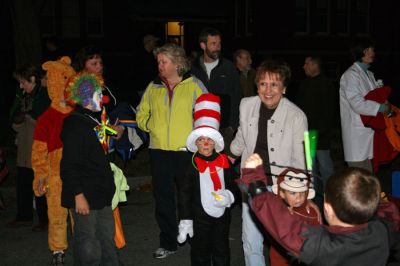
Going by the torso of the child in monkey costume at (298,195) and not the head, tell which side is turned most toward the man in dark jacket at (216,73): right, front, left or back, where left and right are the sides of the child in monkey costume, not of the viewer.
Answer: back

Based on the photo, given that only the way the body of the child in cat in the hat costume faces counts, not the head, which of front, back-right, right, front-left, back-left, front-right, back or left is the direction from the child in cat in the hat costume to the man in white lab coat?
back-left

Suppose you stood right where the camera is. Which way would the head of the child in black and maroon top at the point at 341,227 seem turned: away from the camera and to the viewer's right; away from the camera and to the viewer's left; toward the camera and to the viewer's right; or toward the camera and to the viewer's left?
away from the camera and to the viewer's left

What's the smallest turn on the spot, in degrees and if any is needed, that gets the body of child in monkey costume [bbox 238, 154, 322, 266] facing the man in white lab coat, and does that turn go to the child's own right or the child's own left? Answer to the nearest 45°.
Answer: approximately 180°

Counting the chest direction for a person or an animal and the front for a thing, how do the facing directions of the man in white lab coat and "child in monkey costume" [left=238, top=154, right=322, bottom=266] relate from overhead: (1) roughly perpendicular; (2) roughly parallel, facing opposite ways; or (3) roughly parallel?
roughly perpendicular
